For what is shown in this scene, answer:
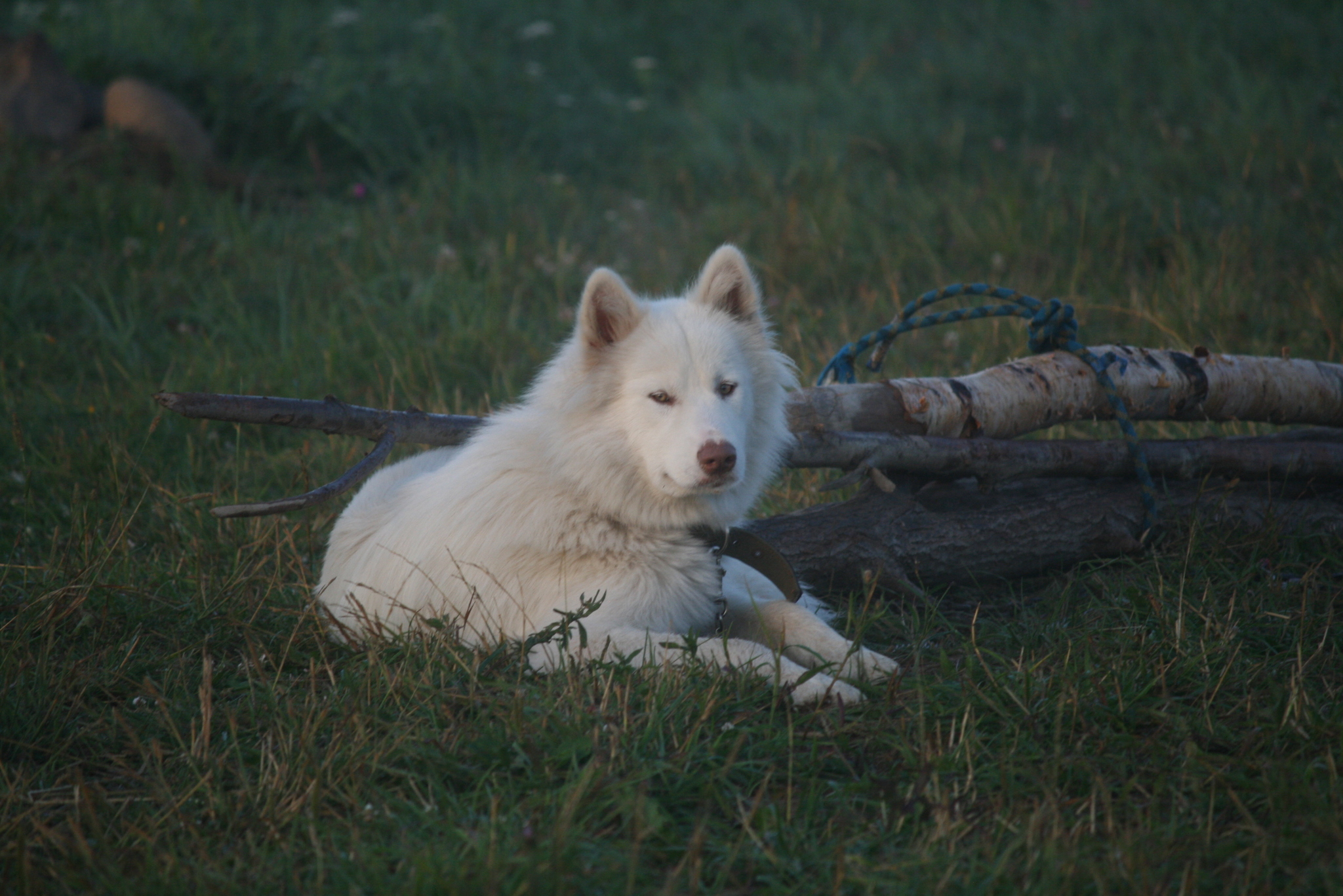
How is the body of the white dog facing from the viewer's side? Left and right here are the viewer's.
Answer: facing the viewer and to the right of the viewer

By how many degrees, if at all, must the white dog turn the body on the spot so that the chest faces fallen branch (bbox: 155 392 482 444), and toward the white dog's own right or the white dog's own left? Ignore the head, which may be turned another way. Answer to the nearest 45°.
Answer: approximately 135° to the white dog's own right

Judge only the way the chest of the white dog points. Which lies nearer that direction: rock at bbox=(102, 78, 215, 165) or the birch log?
the birch log

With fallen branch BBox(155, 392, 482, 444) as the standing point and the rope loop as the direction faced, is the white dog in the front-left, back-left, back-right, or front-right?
front-right

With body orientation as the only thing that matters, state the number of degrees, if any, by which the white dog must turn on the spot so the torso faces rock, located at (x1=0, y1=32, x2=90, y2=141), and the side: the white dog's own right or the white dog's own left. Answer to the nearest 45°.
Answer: approximately 180°

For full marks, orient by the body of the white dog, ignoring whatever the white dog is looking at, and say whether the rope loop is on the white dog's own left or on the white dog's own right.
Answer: on the white dog's own left

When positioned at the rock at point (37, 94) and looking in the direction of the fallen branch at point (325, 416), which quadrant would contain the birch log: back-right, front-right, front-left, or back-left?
front-left

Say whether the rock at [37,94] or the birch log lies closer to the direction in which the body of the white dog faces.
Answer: the birch log

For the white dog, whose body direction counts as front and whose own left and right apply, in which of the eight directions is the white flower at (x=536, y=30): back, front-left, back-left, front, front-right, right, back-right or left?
back-left
